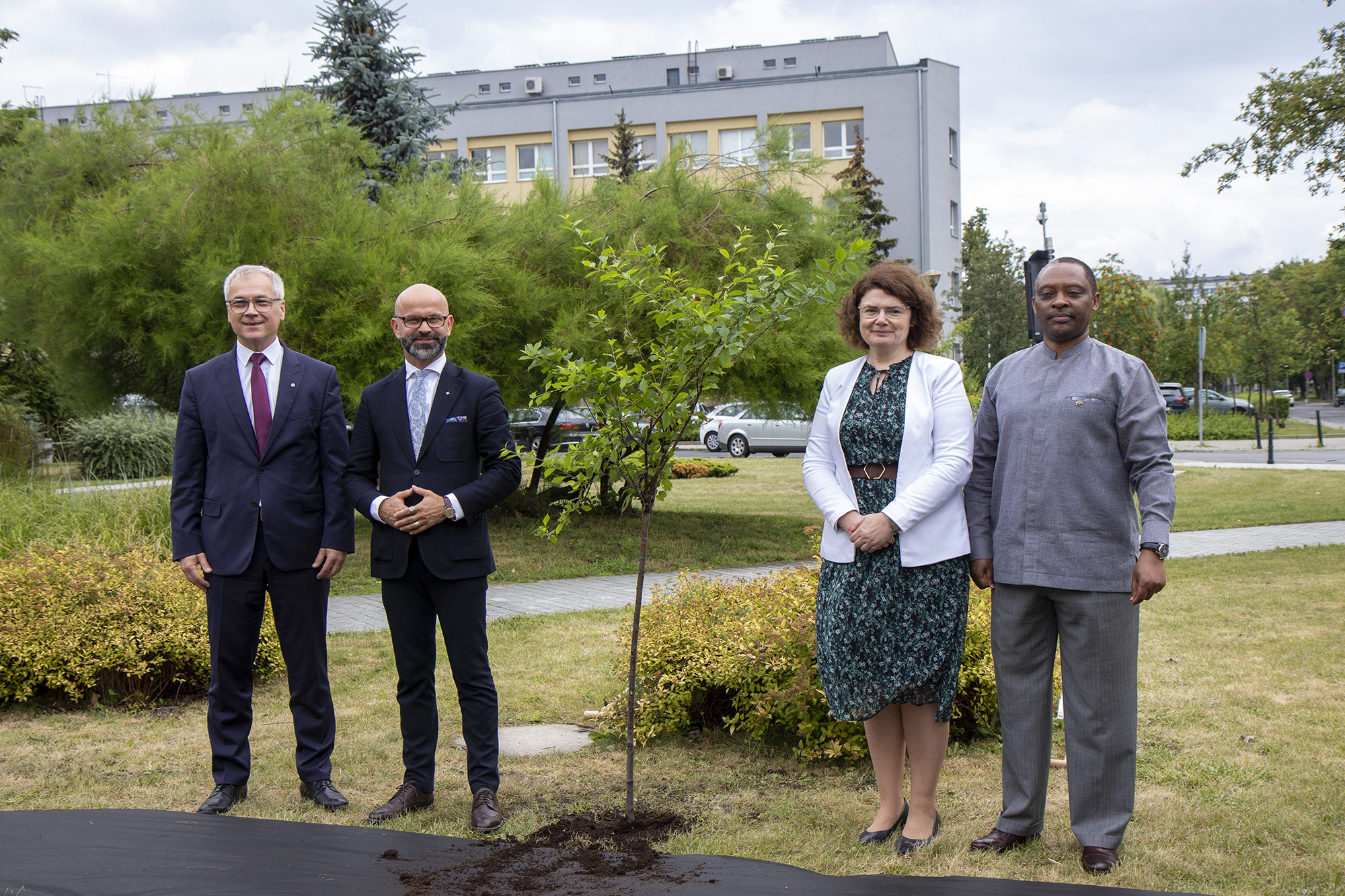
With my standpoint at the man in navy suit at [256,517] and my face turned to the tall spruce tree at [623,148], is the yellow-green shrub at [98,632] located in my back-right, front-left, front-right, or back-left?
front-left

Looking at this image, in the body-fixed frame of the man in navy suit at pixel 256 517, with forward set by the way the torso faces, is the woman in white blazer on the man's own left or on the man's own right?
on the man's own left

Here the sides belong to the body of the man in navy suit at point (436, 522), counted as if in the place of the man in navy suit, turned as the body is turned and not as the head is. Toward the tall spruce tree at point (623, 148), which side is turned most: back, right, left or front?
back

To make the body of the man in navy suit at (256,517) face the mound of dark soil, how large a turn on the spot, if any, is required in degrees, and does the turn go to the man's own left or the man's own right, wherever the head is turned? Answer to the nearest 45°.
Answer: approximately 45° to the man's own left

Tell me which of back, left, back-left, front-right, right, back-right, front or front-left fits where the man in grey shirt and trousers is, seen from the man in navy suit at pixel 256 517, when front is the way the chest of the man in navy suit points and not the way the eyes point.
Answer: front-left

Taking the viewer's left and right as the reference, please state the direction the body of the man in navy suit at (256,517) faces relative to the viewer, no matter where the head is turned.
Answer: facing the viewer

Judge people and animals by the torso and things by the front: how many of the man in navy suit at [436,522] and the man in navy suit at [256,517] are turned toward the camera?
2

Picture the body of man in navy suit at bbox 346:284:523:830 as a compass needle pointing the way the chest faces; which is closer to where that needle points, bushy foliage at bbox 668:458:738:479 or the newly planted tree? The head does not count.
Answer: the newly planted tree
